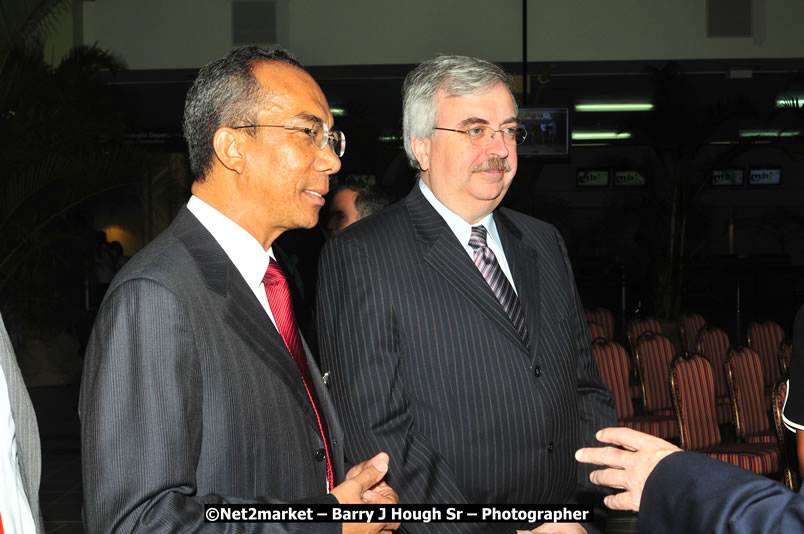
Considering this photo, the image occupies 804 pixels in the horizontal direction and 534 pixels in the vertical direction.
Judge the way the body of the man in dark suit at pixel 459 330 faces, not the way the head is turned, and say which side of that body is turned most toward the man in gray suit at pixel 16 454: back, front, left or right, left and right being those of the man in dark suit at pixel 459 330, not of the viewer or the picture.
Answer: right

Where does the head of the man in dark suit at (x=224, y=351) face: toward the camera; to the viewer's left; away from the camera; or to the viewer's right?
to the viewer's right

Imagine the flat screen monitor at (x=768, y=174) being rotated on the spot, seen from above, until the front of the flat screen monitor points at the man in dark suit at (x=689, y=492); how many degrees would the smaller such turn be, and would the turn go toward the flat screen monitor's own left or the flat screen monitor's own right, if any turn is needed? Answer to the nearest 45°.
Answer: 0° — it already faces them

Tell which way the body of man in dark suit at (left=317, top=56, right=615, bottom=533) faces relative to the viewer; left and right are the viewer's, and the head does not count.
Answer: facing the viewer and to the right of the viewer

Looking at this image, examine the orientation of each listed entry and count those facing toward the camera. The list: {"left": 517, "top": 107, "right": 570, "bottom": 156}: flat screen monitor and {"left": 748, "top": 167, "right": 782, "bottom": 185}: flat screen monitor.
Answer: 2

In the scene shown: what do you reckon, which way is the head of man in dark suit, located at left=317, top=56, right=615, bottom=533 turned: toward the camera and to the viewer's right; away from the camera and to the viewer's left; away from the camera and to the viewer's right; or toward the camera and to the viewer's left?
toward the camera and to the viewer's right

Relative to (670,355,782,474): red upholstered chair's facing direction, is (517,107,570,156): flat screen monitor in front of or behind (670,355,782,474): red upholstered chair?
behind

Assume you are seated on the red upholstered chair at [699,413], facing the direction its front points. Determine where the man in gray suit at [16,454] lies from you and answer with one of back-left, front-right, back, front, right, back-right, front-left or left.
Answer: front-right

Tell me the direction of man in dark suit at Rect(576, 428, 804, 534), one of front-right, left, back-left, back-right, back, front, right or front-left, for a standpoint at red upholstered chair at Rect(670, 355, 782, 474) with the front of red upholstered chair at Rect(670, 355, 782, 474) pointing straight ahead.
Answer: front-right
